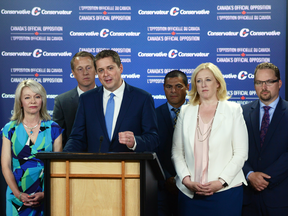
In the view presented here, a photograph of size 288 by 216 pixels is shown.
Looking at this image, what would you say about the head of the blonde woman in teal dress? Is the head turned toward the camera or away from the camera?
toward the camera

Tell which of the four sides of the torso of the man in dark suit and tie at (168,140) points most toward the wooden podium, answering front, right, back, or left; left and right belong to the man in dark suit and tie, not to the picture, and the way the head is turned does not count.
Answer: front

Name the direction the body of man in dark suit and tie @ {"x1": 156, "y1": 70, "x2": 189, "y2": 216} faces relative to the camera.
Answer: toward the camera

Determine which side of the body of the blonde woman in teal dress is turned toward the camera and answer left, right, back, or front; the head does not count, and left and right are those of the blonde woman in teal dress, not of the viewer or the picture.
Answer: front

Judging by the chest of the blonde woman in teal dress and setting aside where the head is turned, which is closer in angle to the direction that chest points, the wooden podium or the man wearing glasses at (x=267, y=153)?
the wooden podium

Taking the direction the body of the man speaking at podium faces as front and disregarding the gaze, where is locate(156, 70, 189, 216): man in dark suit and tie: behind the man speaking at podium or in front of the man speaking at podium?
behind

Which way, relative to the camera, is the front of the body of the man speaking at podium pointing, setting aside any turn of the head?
toward the camera

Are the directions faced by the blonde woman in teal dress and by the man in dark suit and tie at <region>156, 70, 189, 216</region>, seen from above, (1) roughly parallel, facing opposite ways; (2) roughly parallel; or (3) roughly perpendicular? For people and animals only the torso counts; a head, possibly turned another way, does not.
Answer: roughly parallel

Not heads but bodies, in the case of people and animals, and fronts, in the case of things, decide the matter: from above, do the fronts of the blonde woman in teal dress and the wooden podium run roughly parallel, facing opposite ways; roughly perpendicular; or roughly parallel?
roughly parallel

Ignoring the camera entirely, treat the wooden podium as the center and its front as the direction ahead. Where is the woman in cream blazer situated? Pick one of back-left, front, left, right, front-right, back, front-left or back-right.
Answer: back-left

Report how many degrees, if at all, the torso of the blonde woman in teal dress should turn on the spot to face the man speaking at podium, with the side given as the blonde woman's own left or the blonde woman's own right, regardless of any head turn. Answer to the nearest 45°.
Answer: approximately 45° to the blonde woman's own left

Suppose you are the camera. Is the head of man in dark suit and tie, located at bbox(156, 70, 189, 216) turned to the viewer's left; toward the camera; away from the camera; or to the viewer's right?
toward the camera

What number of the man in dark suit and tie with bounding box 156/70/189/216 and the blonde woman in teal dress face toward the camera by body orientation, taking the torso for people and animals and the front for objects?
2

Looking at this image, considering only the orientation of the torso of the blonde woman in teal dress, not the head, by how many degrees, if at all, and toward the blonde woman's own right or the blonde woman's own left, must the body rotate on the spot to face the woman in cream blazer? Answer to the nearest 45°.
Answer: approximately 45° to the blonde woman's own left
